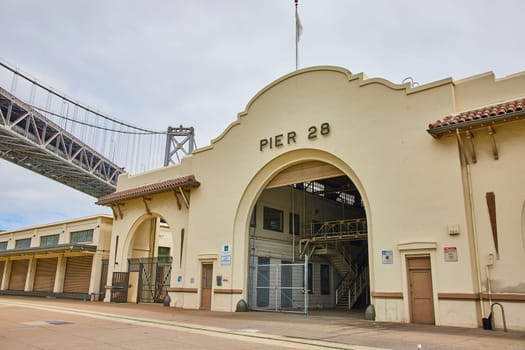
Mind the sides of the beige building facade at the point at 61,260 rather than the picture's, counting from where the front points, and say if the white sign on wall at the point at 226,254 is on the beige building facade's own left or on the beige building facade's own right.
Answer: on the beige building facade's own left

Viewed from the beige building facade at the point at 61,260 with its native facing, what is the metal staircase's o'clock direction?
The metal staircase is roughly at 9 o'clock from the beige building facade.

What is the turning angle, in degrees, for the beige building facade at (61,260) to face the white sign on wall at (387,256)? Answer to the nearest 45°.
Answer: approximately 90° to its left

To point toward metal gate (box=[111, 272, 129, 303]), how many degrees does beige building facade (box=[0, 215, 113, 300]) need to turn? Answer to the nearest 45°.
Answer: approximately 90° to its left

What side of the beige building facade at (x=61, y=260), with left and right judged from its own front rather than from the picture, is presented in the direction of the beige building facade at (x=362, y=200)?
left

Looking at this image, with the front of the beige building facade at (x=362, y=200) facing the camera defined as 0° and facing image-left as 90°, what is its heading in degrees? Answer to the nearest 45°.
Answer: approximately 45°

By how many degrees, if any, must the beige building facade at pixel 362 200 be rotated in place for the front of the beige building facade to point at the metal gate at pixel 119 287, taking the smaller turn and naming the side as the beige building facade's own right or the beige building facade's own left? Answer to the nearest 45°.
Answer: approximately 90° to the beige building facade's own right

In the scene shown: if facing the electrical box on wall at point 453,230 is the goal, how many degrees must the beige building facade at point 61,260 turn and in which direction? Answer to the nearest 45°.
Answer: approximately 90° to its left
